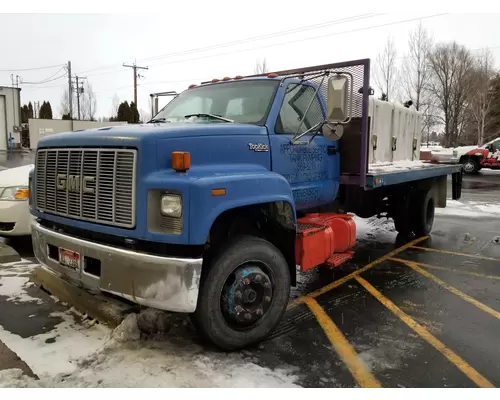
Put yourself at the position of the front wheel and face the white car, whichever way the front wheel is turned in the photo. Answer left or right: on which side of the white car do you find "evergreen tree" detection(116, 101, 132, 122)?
right

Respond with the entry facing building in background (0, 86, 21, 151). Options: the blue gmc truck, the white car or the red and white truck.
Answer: the red and white truck

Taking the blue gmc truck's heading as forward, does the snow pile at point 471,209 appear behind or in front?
behind

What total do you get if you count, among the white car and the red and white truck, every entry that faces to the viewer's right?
0

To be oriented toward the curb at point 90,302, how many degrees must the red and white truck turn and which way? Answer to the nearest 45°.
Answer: approximately 90° to its left

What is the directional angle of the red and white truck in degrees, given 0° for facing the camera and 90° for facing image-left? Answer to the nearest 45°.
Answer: approximately 90°

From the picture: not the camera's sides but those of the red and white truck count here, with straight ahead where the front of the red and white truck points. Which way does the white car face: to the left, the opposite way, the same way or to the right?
to the left

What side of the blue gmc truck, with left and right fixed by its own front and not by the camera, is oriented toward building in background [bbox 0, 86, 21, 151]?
right

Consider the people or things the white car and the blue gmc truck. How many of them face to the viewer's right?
0

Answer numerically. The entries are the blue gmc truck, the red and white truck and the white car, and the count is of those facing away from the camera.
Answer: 0

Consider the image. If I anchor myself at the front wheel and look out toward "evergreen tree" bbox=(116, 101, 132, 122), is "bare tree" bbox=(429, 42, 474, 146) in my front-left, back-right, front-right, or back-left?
front-right

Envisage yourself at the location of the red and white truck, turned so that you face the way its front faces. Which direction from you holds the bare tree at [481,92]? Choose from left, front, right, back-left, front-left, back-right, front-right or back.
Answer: right

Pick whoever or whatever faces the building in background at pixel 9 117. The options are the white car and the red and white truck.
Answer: the red and white truck

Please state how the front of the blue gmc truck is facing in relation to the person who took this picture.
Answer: facing the viewer and to the left of the viewer

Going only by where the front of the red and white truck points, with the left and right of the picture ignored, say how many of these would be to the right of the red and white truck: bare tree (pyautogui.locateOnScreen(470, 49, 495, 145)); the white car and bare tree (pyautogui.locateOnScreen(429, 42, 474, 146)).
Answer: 2
